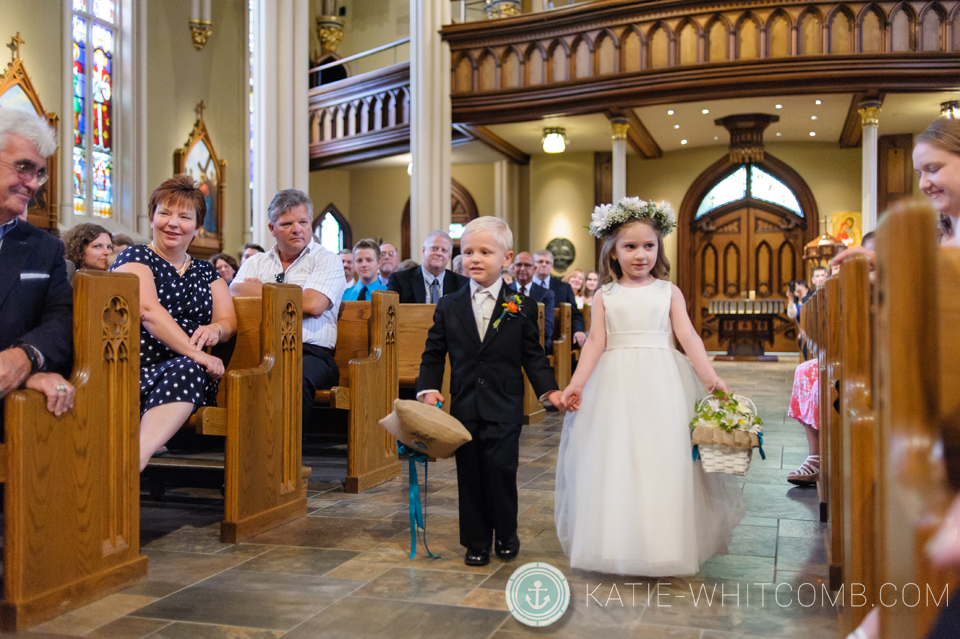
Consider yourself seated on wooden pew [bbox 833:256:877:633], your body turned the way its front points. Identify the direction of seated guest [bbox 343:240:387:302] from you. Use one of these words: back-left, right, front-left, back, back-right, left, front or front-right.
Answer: back-right

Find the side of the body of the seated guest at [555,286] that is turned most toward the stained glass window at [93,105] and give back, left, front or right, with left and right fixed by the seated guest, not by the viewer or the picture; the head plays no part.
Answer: right

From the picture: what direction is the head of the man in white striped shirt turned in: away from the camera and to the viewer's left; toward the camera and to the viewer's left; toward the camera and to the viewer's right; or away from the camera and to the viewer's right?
toward the camera and to the viewer's right

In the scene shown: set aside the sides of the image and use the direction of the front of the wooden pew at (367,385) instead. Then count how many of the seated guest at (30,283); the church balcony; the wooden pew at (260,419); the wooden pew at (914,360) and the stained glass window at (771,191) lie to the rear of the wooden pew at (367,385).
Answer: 2

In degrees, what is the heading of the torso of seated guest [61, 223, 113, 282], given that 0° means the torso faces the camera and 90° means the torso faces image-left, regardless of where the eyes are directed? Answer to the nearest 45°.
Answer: approximately 315°

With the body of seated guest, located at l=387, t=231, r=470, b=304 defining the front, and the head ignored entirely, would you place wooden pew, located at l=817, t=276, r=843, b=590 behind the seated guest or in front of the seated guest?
in front

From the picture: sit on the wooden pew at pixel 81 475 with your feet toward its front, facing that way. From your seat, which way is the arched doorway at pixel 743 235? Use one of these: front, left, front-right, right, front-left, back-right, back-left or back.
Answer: back
